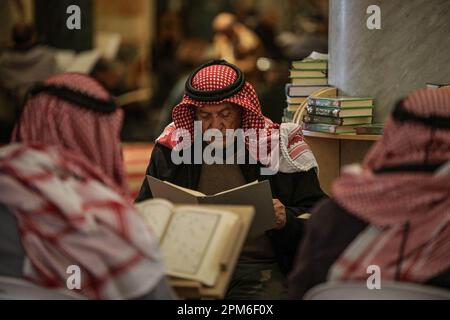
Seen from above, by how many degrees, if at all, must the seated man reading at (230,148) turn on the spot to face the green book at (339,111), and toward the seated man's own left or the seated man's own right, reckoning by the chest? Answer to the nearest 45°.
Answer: approximately 135° to the seated man's own left

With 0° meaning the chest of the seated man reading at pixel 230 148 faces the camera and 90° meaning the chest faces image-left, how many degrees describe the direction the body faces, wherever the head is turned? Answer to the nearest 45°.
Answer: approximately 0°

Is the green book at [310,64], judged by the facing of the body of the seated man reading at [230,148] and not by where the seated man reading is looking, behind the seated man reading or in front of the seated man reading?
behind

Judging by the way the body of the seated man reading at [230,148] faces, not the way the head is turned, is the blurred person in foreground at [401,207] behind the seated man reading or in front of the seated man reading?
in front

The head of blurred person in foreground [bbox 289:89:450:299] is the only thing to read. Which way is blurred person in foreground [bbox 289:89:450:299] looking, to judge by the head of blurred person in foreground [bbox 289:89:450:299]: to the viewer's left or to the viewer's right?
to the viewer's left
